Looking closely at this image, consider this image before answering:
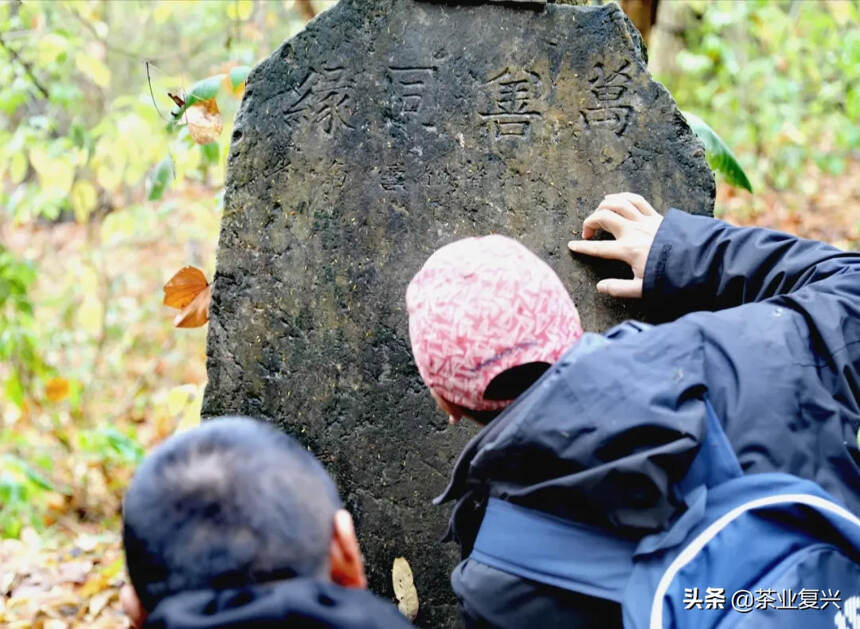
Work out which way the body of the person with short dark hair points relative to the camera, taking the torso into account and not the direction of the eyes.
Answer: away from the camera

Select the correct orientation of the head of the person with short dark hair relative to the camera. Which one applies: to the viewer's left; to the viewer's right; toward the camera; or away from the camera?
away from the camera

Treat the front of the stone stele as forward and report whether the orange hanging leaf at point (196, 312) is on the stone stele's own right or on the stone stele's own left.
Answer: on the stone stele's own right

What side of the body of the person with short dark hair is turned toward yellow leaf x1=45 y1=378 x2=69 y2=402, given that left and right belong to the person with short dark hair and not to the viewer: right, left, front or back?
front

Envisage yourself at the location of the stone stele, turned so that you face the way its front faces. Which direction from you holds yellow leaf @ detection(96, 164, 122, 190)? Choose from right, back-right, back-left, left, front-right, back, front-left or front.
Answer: back-right

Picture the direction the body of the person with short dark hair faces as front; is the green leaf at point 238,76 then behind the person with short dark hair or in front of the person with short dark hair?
in front

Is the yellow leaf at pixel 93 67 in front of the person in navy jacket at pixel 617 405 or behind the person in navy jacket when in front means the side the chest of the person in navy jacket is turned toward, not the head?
in front

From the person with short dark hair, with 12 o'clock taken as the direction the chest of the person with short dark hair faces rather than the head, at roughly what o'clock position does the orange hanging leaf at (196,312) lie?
The orange hanging leaf is roughly at 12 o'clock from the person with short dark hair.

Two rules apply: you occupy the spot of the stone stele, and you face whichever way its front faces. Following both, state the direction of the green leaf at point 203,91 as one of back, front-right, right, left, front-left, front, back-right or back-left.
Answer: back-right

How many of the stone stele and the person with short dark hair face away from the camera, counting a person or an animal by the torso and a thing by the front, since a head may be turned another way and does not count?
1

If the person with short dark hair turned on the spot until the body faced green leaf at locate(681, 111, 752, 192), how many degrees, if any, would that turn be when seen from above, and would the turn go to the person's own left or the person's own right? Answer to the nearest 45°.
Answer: approximately 45° to the person's own right

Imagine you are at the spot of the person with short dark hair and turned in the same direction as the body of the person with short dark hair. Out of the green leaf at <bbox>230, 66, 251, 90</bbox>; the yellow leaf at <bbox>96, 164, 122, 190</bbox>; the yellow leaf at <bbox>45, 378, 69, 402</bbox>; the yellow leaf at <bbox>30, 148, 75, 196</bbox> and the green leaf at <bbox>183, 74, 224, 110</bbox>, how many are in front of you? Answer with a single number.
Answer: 5

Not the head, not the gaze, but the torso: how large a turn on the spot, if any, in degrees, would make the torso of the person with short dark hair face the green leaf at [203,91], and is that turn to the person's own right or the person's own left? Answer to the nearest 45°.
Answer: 0° — they already face it
